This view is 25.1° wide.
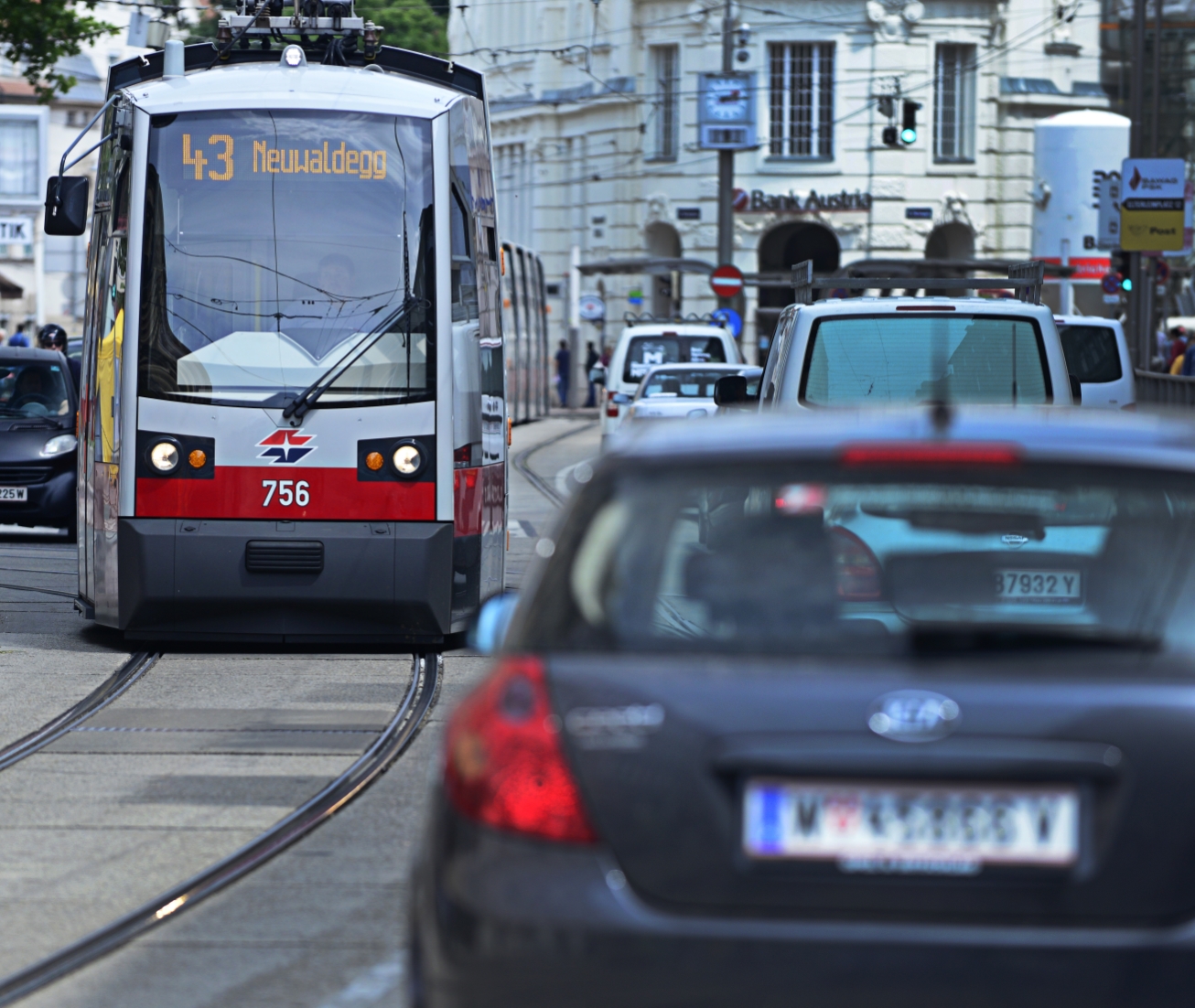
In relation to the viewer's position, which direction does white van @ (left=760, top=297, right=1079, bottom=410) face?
facing away from the viewer

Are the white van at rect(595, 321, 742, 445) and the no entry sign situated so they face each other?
yes

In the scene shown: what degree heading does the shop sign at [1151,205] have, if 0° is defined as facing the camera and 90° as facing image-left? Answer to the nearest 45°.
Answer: approximately 0°

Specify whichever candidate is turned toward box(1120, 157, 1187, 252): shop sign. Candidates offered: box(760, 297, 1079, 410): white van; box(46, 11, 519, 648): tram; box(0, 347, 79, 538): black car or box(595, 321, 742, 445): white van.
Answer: box(760, 297, 1079, 410): white van

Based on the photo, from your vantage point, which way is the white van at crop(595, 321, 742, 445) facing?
away from the camera

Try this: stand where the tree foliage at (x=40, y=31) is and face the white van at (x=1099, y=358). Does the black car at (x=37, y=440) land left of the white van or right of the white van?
right

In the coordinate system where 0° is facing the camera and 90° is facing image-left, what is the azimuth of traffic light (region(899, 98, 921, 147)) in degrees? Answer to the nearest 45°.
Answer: approximately 0°

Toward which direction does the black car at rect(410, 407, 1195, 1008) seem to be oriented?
away from the camera

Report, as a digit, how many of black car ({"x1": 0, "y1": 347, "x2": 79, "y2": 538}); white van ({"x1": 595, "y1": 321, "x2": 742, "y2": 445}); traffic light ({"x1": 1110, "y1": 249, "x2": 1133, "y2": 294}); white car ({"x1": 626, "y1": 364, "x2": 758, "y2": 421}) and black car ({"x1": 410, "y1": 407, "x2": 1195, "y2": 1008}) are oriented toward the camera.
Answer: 2

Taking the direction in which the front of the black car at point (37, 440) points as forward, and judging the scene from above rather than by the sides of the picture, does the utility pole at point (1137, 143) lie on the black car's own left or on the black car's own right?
on the black car's own left

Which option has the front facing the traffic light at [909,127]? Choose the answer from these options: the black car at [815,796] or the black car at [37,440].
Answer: the black car at [815,796]

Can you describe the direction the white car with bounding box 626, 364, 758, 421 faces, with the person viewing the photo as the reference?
facing away from the viewer

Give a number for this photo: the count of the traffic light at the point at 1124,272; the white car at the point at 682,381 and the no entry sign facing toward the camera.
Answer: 2
